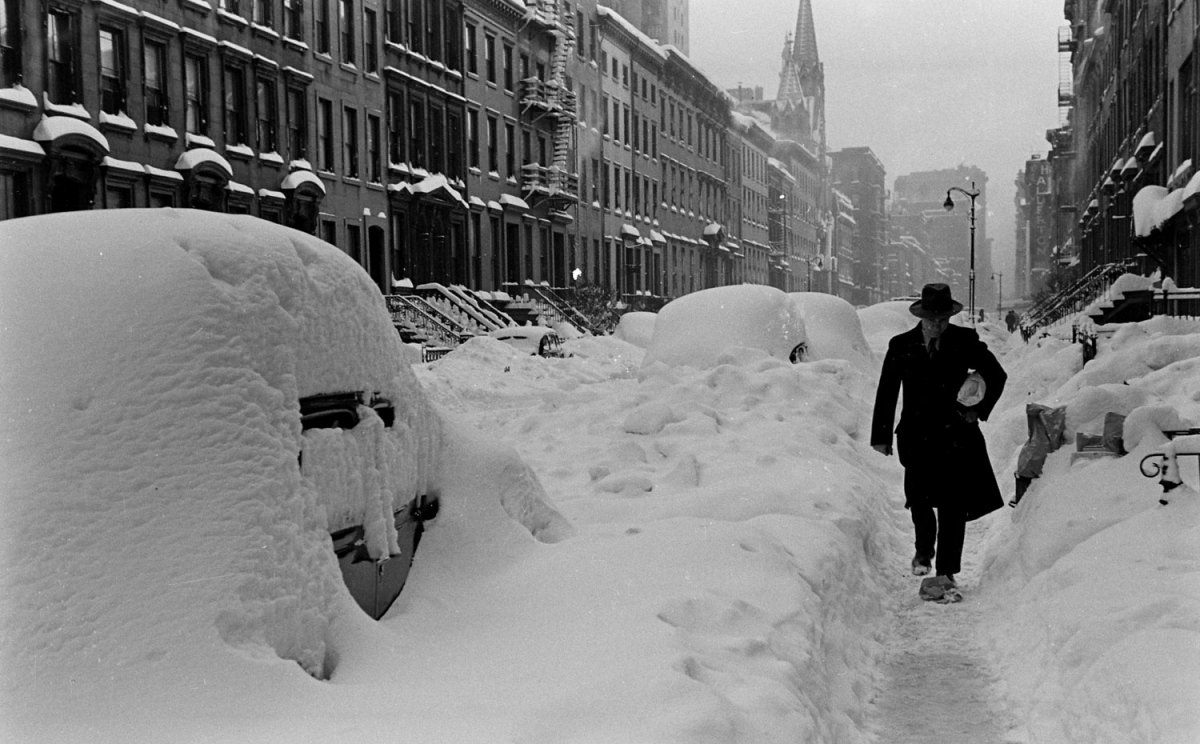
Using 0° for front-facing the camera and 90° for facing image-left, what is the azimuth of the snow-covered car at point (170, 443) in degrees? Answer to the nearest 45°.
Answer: approximately 225°

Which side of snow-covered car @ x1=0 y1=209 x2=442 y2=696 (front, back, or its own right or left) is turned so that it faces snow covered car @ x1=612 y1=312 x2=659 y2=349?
front

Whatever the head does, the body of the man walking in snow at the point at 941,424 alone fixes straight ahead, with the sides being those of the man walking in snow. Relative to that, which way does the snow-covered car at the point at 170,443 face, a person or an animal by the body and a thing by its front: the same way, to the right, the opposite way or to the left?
the opposite way

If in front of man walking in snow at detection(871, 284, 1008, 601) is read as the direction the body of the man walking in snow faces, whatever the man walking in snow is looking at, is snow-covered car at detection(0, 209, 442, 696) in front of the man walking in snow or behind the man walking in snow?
in front

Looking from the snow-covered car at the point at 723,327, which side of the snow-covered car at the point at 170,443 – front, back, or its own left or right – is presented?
front

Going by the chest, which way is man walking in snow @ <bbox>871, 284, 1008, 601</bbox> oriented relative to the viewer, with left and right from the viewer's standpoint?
facing the viewer

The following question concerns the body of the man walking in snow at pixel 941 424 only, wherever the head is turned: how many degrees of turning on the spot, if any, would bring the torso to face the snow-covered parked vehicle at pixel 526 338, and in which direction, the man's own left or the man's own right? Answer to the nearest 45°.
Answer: approximately 135° to the man's own right

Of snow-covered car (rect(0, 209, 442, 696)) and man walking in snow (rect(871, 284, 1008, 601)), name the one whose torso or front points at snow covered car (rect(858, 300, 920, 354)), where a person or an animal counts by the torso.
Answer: the snow-covered car

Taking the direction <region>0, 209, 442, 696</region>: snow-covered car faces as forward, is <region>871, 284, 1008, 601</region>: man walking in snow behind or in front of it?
in front

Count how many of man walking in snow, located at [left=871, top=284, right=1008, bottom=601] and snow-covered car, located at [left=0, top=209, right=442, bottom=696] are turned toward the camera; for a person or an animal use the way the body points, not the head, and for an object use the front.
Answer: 1

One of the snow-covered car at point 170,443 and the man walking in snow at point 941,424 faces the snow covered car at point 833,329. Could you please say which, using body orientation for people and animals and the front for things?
the snow-covered car
